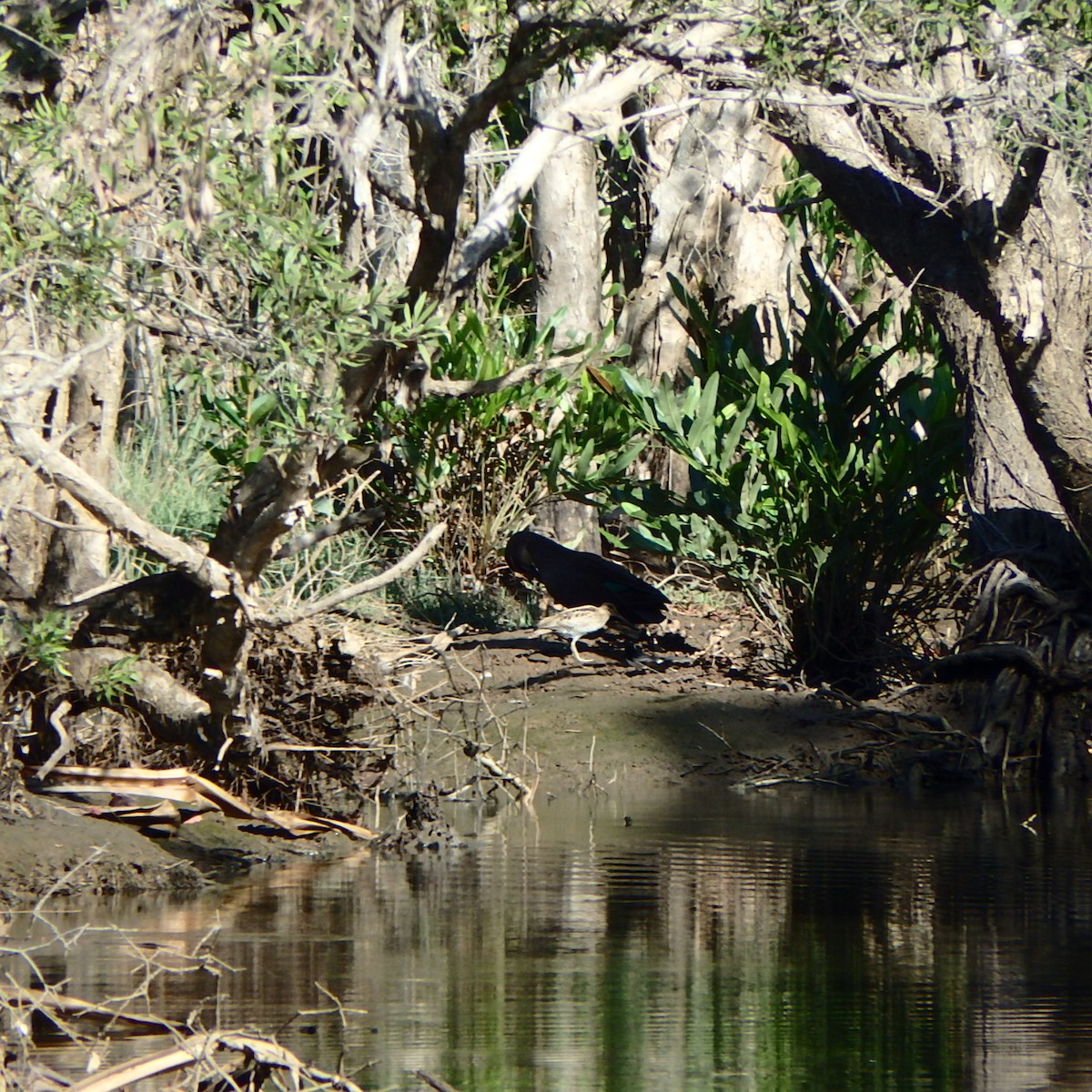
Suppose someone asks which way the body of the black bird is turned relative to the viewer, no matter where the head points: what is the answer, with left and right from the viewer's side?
facing to the left of the viewer

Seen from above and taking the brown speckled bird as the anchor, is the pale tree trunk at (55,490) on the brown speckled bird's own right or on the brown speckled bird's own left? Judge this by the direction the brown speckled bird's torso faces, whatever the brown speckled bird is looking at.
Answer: on the brown speckled bird's own right

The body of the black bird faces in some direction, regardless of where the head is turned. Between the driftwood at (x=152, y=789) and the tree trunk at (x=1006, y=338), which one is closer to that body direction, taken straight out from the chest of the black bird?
the driftwood

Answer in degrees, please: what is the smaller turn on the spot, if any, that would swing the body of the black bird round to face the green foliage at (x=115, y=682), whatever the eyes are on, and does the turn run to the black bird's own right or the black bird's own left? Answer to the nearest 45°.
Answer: approximately 45° to the black bird's own left

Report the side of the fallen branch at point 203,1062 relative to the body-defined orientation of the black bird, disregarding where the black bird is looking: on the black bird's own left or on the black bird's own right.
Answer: on the black bird's own left

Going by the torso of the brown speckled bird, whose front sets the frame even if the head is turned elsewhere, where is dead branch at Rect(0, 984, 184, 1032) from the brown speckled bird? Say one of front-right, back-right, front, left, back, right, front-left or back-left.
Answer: right
